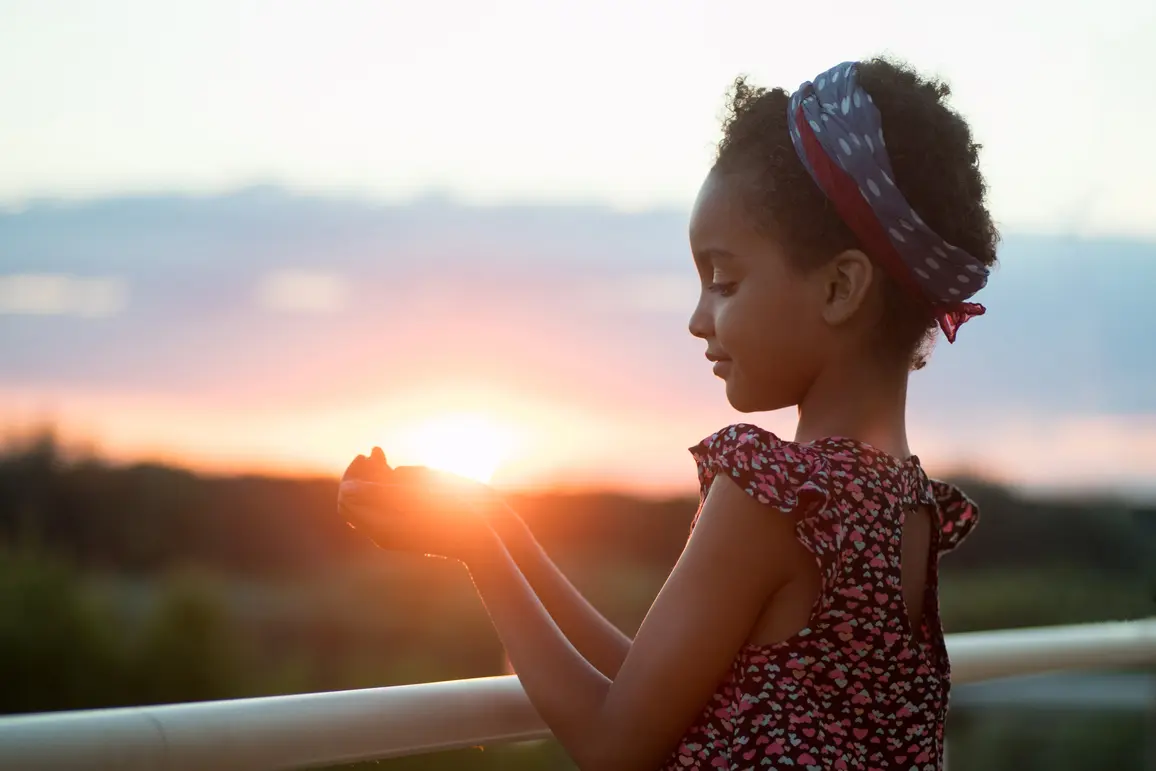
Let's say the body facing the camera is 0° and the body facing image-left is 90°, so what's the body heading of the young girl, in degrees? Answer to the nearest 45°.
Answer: approximately 135°

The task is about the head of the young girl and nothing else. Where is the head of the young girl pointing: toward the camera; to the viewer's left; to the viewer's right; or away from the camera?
to the viewer's left
